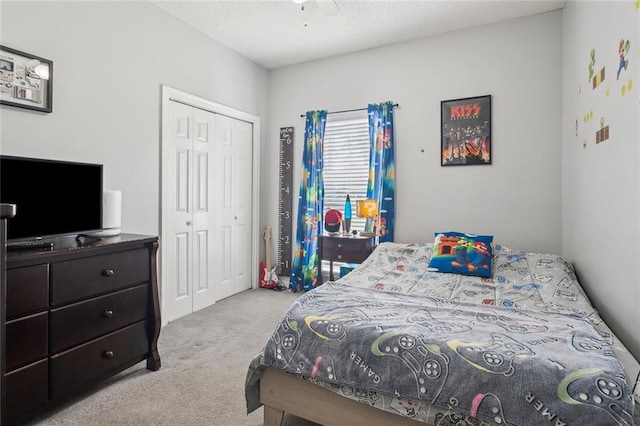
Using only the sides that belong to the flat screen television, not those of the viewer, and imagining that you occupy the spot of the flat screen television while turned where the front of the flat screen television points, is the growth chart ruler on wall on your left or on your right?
on your left

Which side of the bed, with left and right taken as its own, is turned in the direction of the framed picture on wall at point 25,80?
right

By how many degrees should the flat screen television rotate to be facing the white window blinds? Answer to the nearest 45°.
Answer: approximately 45° to its left

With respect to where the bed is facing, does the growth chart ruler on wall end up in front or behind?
behind

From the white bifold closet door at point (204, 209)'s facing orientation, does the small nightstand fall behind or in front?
in front

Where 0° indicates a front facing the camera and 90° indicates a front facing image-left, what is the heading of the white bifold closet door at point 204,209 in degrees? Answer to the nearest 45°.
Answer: approximately 315°

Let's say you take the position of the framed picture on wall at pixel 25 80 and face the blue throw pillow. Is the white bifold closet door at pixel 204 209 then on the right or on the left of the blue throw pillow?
left

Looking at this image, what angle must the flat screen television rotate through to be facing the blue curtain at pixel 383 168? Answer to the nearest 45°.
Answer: approximately 45° to its left

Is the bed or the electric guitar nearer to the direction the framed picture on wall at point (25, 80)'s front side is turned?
the bed

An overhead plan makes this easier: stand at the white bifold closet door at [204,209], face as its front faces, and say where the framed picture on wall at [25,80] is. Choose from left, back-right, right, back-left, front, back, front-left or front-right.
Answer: right

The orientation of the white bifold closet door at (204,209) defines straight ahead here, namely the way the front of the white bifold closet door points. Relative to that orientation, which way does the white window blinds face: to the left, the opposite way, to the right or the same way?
to the right

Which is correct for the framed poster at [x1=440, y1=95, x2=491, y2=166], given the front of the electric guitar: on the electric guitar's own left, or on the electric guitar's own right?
on the electric guitar's own left

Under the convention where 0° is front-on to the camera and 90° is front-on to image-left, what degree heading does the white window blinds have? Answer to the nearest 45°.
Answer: approximately 45°

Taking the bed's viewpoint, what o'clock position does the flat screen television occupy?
The flat screen television is roughly at 3 o'clock from the bed.

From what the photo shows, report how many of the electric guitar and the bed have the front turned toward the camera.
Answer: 2
